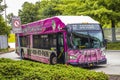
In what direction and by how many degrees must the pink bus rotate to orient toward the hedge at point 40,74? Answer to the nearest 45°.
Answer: approximately 45° to its right

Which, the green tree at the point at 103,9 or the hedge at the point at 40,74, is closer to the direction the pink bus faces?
the hedge

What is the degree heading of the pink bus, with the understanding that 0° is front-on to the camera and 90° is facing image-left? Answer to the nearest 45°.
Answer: approximately 315°

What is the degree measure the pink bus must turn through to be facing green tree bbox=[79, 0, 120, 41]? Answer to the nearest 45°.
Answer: approximately 135° to its left
